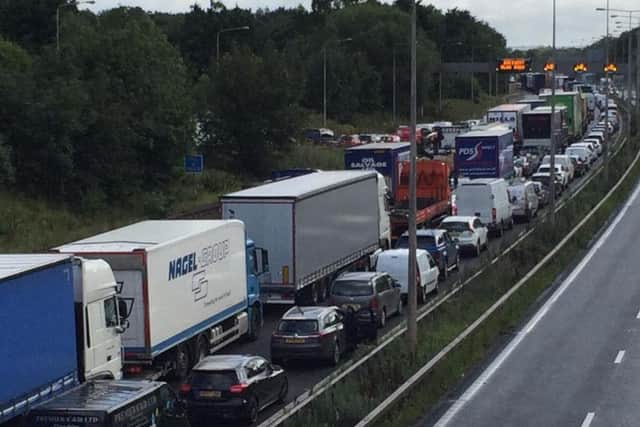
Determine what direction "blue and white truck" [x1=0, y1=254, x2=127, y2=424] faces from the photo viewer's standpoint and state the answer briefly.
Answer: facing away from the viewer and to the right of the viewer

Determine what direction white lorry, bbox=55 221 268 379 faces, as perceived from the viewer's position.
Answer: facing away from the viewer and to the right of the viewer

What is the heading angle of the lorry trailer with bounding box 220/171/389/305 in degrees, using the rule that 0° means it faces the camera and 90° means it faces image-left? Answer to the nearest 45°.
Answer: approximately 225°

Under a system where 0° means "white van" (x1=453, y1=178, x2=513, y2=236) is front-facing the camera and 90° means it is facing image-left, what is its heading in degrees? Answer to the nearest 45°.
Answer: approximately 225°

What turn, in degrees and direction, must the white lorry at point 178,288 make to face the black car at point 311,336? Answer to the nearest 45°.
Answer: approximately 45° to its right

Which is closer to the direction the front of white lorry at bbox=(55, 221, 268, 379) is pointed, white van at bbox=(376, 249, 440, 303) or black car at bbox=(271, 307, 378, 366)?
the white van

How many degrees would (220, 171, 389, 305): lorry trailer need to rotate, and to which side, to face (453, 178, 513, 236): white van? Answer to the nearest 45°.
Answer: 0° — it already faces it

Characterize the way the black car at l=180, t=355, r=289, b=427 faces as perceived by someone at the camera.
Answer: facing away from the viewer and to the right of the viewer

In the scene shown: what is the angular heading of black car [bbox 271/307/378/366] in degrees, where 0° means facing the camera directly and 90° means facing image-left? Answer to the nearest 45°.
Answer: approximately 225°
